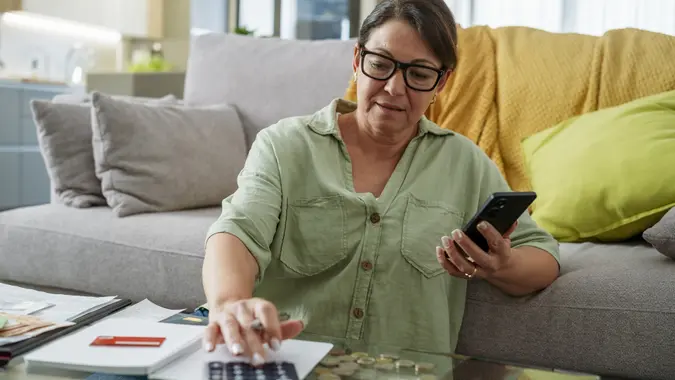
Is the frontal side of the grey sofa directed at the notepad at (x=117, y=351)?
yes

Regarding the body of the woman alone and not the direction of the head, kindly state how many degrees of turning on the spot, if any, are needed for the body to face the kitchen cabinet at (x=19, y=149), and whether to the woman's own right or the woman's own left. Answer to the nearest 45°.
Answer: approximately 135° to the woman's own right

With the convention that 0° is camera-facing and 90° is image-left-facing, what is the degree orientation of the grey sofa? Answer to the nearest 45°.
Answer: approximately 0°
